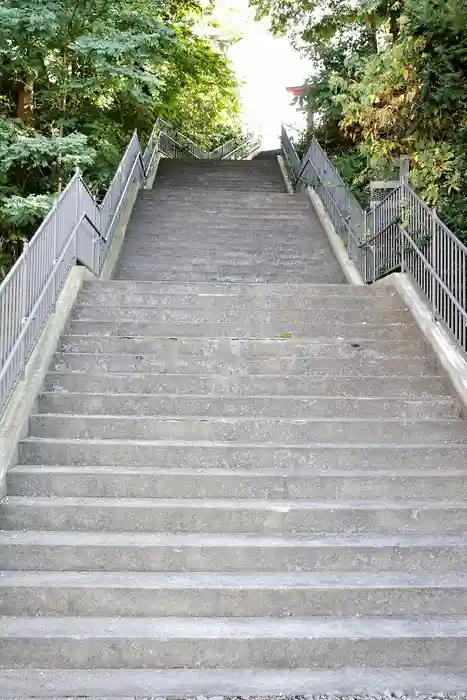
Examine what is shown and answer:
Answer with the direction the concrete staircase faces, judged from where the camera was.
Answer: facing the viewer

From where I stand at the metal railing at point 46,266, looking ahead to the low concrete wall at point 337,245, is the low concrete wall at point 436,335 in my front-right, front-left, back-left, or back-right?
front-right

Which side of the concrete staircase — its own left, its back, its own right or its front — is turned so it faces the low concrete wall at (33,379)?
right
